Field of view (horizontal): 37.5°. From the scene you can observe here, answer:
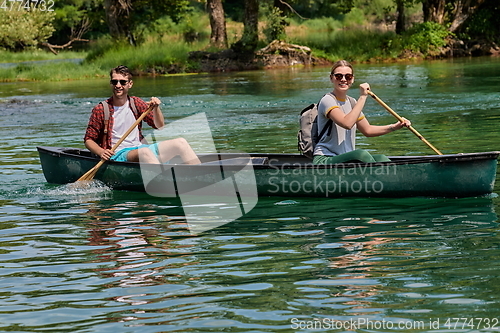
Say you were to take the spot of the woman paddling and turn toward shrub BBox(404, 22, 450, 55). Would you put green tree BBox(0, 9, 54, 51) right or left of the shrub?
left

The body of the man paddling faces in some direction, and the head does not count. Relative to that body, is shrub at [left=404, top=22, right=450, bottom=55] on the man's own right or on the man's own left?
on the man's own left

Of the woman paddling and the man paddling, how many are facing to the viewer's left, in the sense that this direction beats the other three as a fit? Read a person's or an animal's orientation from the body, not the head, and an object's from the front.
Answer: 0

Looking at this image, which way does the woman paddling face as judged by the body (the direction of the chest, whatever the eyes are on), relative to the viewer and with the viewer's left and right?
facing the viewer and to the right of the viewer

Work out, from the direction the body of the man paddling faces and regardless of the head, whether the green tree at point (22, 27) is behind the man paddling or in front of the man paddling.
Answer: behind

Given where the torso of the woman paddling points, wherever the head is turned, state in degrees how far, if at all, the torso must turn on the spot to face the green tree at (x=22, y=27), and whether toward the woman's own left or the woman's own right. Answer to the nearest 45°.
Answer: approximately 180°

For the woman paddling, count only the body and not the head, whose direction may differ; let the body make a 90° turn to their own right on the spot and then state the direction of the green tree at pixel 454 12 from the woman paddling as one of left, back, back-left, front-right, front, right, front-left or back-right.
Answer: back-right

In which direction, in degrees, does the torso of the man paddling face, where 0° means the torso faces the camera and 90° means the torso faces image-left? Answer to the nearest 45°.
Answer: approximately 315°

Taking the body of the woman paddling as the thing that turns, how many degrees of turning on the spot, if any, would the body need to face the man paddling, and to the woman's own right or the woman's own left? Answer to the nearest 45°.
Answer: approximately 135° to the woman's own right

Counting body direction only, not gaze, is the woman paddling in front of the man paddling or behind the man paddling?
in front

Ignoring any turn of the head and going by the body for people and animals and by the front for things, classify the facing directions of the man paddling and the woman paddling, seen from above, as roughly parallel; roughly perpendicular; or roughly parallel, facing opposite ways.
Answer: roughly parallel

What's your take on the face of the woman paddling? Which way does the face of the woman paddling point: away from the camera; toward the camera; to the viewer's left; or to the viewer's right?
toward the camera
